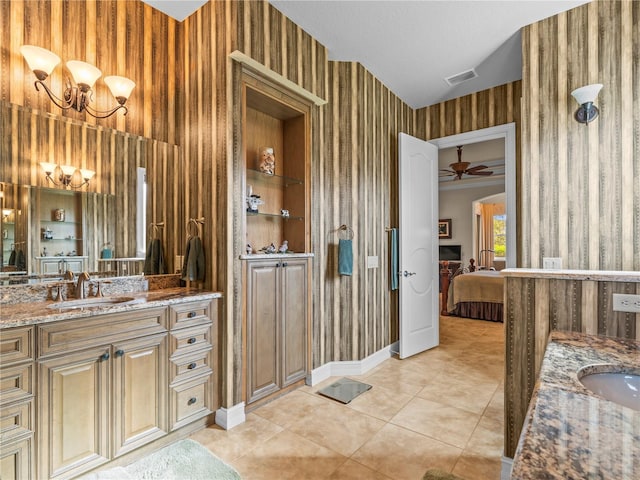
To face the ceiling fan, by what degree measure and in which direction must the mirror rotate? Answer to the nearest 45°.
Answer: approximately 45° to its left

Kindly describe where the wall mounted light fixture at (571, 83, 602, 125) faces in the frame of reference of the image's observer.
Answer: facing the viewer

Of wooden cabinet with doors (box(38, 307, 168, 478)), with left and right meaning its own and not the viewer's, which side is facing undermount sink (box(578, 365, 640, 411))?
front

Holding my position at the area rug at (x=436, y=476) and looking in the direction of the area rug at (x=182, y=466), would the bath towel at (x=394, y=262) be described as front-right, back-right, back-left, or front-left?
front-right

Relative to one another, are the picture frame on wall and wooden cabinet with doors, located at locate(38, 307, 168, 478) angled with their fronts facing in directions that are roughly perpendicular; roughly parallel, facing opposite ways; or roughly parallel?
roughly perpendicular

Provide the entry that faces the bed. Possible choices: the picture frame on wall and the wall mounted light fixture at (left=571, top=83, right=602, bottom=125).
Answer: the picture frame on wall

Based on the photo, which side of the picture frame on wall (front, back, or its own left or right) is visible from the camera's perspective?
front

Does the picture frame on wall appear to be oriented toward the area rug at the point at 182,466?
yes

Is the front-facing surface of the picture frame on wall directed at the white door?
yes
